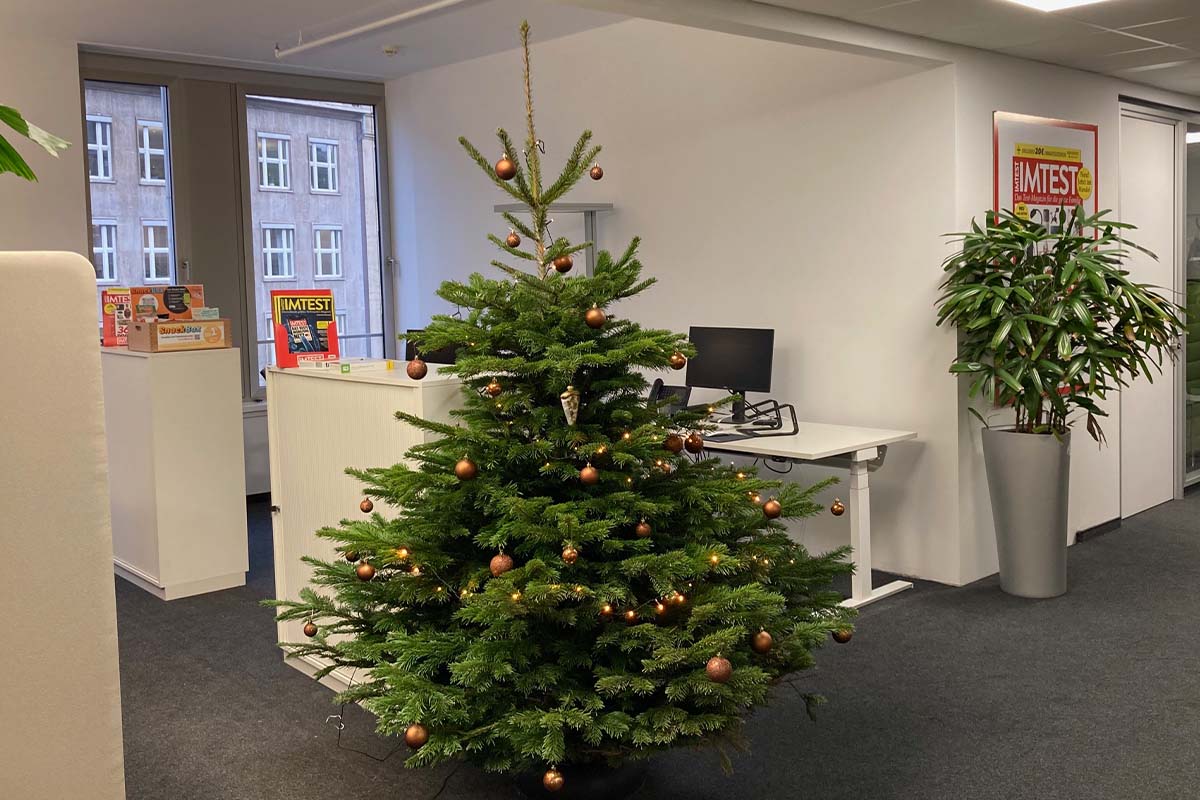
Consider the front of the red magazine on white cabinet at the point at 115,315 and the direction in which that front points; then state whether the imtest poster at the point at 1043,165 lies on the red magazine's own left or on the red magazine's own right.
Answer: on the red magazine's own left

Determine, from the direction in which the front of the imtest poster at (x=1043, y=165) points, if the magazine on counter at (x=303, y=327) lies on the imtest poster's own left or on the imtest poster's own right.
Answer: on the imtest poster's own right

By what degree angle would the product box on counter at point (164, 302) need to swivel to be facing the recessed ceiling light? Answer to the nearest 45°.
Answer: approximately 45° to its left

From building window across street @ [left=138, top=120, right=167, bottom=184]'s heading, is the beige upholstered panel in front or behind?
in front

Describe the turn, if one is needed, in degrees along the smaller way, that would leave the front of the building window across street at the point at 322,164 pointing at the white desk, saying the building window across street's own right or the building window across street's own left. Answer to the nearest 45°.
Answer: approximately 45° to the building window across street's own left

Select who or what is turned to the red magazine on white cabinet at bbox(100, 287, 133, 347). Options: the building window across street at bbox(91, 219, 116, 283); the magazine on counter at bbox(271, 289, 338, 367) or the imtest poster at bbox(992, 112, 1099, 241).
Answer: the building window across street

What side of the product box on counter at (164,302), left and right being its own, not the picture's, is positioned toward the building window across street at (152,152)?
back

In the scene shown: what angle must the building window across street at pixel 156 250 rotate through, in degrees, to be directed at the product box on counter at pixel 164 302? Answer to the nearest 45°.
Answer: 0° — it already faces it

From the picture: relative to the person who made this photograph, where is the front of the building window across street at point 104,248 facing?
facing the viewer

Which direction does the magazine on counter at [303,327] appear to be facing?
toward the camera

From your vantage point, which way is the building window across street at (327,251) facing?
toward the camera

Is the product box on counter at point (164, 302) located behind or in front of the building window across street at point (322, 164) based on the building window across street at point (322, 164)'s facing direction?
in front

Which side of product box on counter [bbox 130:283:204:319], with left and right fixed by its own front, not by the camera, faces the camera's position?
front

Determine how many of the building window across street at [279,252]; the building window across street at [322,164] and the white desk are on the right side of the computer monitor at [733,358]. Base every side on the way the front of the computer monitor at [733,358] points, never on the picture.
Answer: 2
